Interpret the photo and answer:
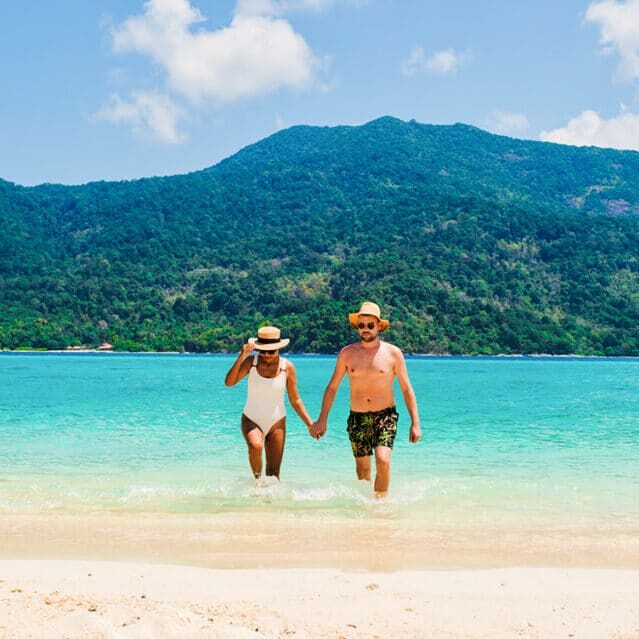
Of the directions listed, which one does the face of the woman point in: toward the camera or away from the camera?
toward the camera

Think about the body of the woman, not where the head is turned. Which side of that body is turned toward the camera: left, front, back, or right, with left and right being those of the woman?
front

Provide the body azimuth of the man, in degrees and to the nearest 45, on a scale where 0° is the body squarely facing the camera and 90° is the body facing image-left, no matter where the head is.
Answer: approximately 0°

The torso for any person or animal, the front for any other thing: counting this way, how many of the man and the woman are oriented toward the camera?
2

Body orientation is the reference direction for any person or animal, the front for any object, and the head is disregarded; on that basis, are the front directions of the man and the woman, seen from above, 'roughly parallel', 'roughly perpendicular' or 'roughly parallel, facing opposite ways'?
roughly parallel

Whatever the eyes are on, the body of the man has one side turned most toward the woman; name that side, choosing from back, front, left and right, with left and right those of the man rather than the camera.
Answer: right

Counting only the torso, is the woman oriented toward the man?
no
